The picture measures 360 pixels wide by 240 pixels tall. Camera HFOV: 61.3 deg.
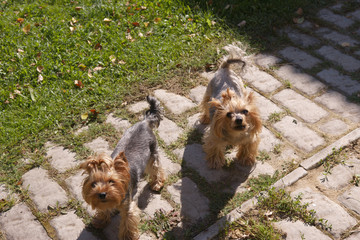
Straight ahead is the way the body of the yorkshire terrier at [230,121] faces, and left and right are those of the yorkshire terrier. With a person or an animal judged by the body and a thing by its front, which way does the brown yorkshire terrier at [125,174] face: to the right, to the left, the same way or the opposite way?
the same way

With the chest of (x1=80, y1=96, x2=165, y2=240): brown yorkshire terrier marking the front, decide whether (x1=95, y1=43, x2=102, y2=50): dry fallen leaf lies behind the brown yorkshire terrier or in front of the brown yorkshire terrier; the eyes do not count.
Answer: behind

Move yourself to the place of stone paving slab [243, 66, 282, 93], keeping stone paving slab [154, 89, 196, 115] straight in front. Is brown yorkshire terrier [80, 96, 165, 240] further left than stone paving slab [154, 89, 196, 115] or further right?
left

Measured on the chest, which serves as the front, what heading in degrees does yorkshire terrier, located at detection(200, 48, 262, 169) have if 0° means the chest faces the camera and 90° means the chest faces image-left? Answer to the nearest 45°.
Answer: approximately 0°

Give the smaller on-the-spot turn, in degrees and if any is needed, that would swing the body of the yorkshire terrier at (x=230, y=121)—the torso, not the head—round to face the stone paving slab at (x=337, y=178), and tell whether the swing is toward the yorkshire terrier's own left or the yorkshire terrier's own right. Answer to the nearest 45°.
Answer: approximately 90° to the yorkshire terrier's own left

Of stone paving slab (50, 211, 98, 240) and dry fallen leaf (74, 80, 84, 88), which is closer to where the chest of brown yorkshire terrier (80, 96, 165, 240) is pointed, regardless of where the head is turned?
the stone paving slab

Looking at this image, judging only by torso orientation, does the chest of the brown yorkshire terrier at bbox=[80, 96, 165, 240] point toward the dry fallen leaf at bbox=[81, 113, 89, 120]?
no

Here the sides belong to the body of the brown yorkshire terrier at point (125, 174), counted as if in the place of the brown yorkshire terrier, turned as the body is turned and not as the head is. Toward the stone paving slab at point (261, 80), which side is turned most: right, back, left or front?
back

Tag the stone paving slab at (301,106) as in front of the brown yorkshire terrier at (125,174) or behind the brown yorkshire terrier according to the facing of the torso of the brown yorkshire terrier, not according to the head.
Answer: behind

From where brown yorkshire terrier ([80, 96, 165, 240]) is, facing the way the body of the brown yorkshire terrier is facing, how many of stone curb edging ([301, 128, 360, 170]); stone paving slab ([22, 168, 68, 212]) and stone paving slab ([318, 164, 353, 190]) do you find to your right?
1

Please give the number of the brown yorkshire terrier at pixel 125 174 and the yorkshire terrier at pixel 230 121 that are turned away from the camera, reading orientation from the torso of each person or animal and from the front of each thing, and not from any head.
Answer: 0

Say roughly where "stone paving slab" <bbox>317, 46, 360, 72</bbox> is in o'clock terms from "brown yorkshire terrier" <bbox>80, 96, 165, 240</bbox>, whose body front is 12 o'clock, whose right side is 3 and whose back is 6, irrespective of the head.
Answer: The stone paving slab is roughly at 7 o'clock from the brown yorkshire terrier.

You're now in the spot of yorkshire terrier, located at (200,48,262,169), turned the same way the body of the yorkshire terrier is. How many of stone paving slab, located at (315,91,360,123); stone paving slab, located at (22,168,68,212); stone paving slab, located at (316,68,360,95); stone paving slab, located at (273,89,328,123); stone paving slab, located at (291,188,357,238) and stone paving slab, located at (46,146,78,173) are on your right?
2

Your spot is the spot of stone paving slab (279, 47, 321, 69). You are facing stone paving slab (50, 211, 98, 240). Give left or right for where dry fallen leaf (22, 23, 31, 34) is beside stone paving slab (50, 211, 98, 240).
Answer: right

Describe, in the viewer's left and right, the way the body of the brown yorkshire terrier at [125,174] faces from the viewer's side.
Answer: facing the viewer and to the left of the viewer

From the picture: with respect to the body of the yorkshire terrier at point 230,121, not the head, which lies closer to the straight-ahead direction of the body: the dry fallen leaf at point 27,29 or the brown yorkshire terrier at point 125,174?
the brown yorkshire terrier

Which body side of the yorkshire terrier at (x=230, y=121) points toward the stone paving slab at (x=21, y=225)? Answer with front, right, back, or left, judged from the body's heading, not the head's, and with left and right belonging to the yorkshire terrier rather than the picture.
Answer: right
